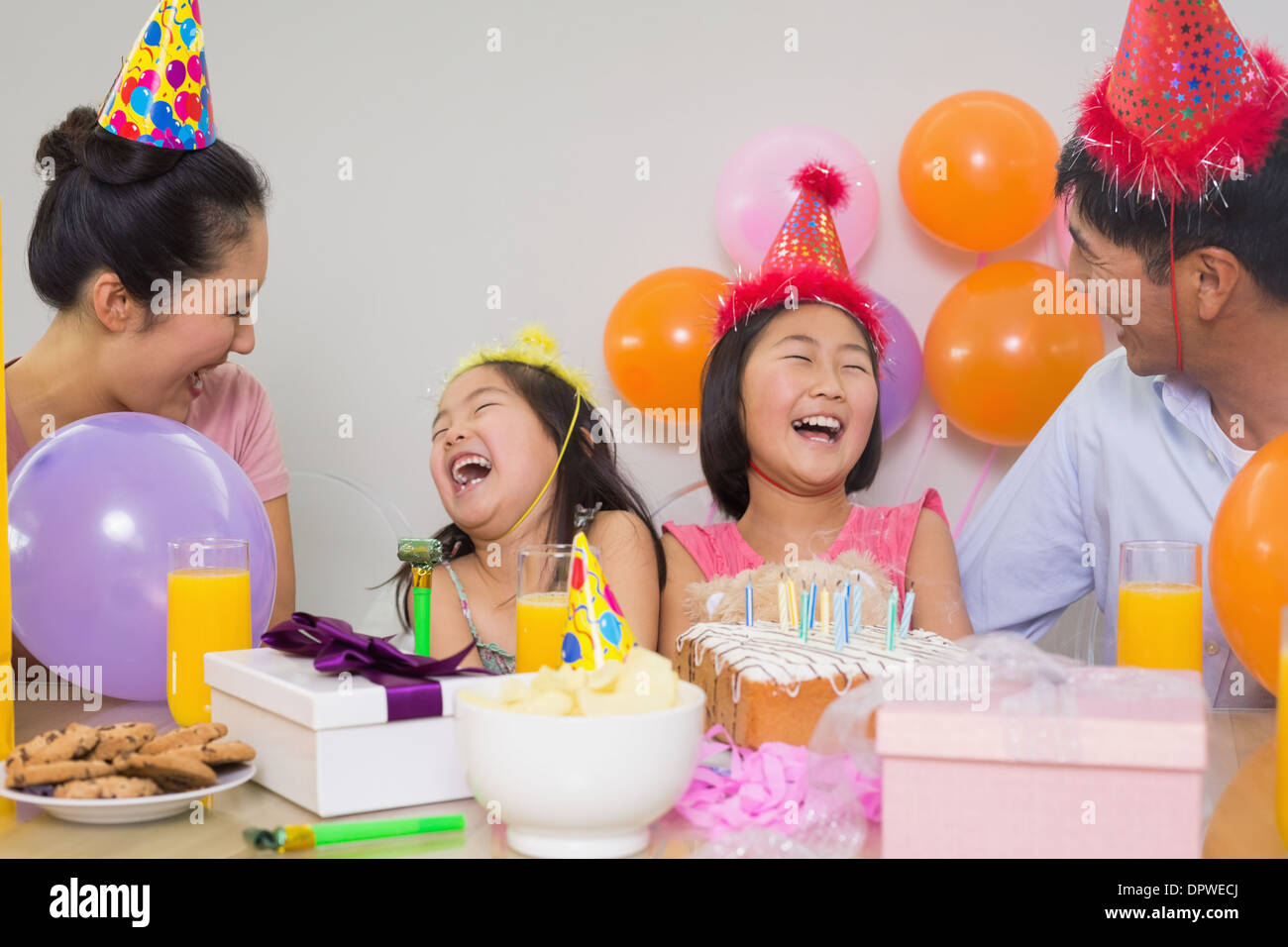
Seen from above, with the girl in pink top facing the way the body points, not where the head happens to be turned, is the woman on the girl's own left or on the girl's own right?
on the girl's own right

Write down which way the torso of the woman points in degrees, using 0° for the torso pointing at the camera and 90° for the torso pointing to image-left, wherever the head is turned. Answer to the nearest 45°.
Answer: approximately 315°

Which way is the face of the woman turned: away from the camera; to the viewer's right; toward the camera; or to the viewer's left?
to the viewer's right

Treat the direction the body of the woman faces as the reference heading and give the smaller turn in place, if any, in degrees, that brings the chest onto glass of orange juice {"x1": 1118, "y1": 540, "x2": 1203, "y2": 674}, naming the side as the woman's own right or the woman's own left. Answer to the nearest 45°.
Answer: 0° — they already face it

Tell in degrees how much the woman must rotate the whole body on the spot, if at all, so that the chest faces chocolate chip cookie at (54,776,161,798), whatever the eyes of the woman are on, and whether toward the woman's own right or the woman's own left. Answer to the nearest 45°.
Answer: approximately 45° to the woman's own right

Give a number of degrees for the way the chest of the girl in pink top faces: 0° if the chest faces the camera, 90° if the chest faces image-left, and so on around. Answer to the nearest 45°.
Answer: approximately 0°

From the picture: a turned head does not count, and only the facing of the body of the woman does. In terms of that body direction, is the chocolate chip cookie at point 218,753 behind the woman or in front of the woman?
in front
